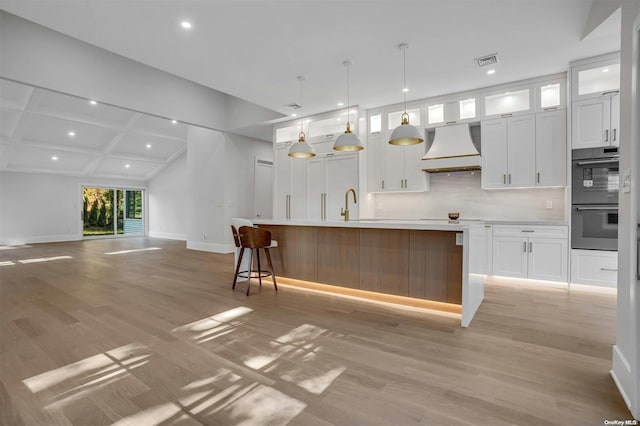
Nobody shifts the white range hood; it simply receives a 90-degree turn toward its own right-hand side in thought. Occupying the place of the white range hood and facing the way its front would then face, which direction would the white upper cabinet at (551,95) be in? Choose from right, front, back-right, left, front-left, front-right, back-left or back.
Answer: back

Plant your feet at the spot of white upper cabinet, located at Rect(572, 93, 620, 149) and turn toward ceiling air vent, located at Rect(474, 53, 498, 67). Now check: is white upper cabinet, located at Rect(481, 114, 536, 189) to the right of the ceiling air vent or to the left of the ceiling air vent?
right

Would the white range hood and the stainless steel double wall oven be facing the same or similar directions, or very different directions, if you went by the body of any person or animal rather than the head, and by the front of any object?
same or similar directions

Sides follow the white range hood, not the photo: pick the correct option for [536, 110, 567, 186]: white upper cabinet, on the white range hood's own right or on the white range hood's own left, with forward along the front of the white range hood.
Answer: on the white range hood's own left

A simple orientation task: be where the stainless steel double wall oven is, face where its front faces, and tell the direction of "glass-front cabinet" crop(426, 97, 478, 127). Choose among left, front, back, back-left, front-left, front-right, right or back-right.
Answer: right

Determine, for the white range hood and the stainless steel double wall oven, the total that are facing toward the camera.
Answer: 2

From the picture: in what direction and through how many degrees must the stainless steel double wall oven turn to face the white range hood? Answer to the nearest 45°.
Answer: approximately 90° to its right

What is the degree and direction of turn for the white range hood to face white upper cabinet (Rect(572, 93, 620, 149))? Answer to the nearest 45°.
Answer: approximately 90° to its left

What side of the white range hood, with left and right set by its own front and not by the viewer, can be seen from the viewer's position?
front

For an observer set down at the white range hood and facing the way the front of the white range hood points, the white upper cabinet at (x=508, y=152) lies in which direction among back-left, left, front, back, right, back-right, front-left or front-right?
left

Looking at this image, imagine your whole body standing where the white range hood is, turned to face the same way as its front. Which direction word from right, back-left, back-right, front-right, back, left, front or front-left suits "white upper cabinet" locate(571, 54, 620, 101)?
left

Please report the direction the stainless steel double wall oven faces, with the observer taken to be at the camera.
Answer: facing the viewer

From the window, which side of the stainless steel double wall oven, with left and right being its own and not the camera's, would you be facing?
right
